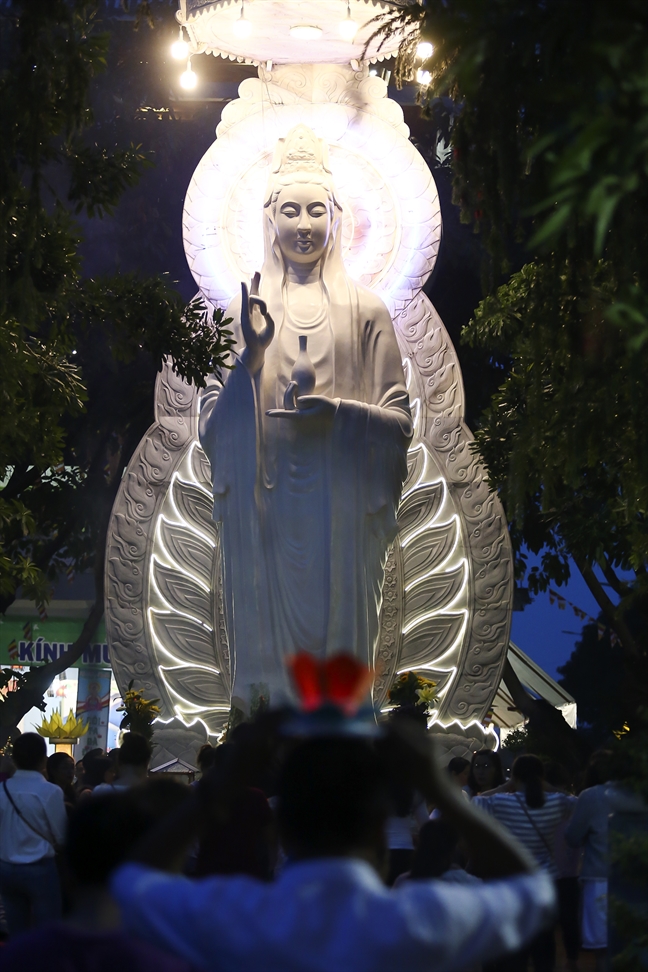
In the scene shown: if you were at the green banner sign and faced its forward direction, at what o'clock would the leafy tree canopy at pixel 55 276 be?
The leafy tree canopy is roughly at 12 o'clock from the green banner sign.

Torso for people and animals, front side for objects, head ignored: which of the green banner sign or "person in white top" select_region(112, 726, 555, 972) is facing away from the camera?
the person in white top

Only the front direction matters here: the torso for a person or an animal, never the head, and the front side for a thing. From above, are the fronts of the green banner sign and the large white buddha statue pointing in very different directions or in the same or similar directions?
same or similar directions

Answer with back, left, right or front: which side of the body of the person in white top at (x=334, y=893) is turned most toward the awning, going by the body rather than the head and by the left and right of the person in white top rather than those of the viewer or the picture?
front

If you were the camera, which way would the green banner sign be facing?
facing the viewer

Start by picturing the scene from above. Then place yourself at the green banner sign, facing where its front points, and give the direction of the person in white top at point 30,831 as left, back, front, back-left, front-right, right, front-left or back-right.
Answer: front

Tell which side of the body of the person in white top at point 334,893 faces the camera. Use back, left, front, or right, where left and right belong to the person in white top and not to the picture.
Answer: back
